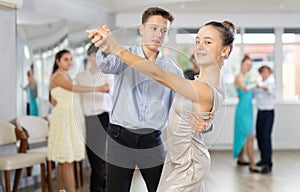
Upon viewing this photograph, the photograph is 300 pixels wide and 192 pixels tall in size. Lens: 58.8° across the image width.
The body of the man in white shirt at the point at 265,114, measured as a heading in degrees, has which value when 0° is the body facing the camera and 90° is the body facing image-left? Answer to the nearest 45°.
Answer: approximately 45°

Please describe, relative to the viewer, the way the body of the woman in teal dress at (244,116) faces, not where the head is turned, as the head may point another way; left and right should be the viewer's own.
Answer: facing to the right of the viewer

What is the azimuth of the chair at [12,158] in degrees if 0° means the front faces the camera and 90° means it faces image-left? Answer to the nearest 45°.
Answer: approximately 315°

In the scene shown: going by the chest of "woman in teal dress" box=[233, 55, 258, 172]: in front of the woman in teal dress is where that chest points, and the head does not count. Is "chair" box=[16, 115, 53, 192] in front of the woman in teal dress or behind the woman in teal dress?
behind

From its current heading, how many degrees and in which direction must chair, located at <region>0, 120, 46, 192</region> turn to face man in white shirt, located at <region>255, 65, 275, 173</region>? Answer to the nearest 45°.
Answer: approximately 45° to its left

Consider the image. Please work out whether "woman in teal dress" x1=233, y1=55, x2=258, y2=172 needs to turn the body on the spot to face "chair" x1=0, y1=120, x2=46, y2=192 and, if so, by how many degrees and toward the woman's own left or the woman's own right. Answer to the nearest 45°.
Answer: approximately 135° to the woman's own right
